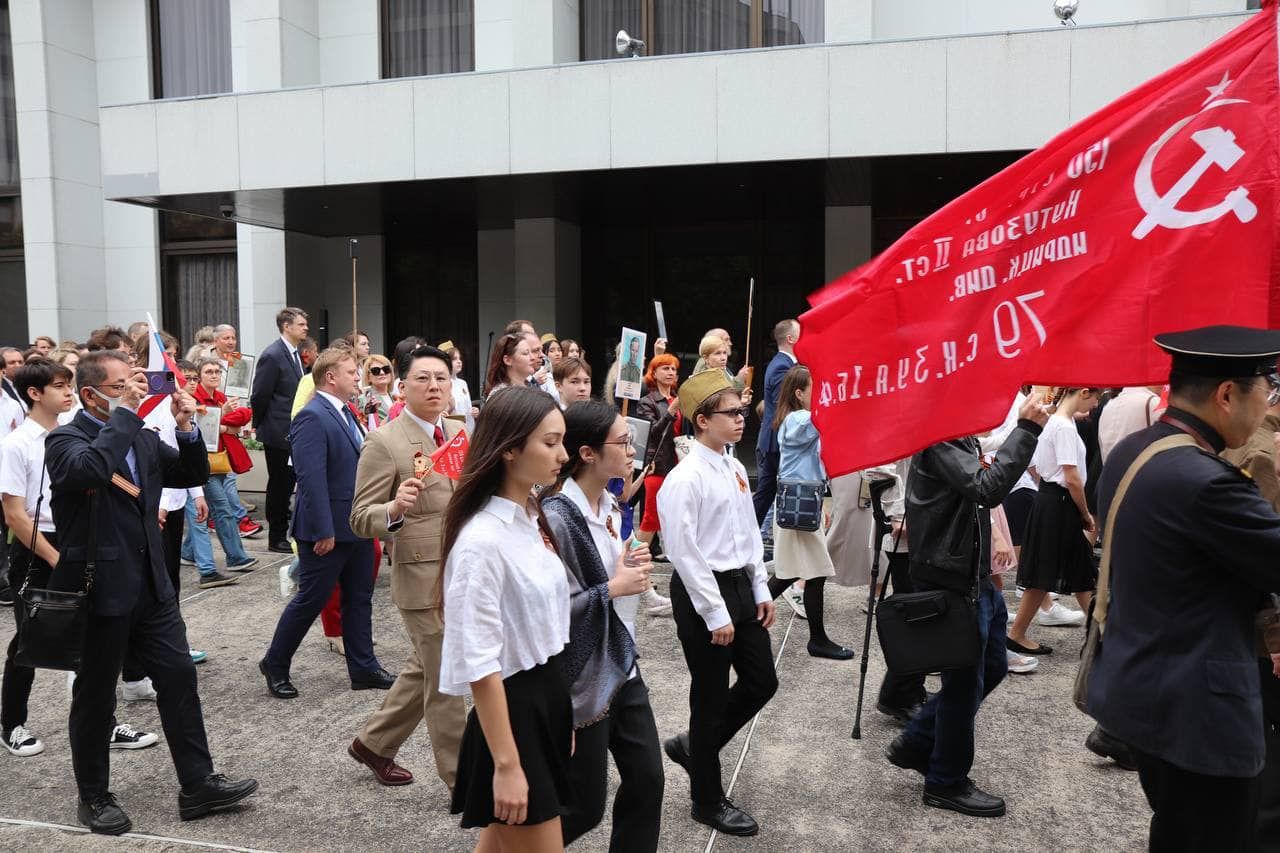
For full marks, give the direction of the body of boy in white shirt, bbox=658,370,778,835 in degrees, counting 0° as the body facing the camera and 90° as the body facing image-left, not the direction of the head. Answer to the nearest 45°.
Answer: approximately 315°

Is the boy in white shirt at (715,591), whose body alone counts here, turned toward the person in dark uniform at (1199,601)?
yes

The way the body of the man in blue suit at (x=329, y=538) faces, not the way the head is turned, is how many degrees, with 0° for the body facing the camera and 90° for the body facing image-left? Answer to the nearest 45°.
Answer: approximately 270°

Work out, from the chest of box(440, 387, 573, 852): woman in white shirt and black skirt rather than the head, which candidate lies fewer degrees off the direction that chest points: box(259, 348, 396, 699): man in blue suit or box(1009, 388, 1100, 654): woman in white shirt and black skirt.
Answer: the woman in white shirt and black skirt

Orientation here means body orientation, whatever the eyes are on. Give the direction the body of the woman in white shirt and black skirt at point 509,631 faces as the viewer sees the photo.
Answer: to the viewer's right

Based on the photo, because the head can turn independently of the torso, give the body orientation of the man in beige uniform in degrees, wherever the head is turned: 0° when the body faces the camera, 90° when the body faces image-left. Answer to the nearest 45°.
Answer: approximately 315°

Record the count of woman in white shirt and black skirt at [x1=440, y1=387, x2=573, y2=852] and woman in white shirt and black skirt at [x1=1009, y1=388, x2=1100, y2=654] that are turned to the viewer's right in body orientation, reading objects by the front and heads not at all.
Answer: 2

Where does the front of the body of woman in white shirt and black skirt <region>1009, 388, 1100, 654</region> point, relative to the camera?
to the viewer's right

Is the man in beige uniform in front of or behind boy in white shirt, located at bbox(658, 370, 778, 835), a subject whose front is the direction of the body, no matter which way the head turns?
behind
